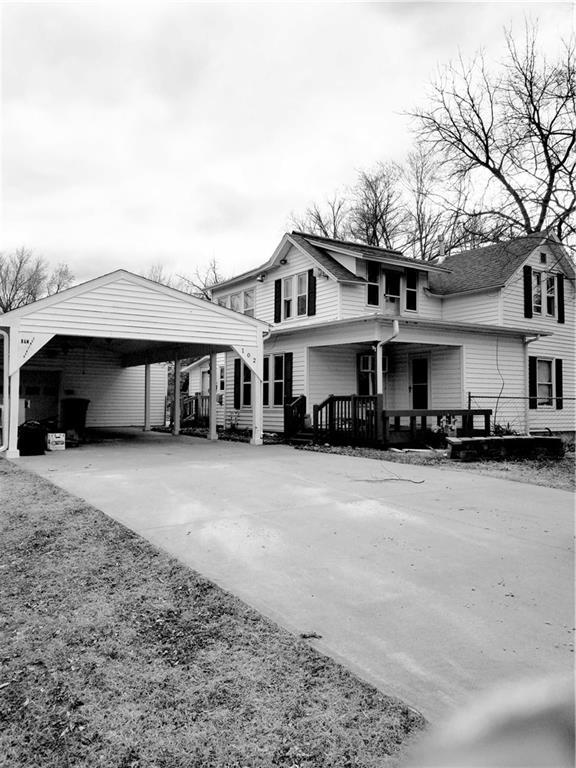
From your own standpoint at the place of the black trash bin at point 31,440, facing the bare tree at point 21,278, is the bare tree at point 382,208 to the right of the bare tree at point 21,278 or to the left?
right

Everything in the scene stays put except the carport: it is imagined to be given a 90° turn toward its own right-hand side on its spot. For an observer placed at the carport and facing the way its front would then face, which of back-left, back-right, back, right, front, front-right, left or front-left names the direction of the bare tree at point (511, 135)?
back

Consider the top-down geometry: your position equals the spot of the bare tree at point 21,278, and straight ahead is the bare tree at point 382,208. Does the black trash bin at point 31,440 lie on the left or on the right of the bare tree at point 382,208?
right

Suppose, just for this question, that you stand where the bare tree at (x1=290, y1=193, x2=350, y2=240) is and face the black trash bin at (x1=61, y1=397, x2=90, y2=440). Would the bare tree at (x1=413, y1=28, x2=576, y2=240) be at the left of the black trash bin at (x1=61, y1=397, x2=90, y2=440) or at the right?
left

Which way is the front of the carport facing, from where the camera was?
facing the viewer

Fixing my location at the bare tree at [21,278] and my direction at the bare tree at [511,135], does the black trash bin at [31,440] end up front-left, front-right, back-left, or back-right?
front-right

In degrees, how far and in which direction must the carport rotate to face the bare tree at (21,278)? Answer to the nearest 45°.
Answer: approximately 180°

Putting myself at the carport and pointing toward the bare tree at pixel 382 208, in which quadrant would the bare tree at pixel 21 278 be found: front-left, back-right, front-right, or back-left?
front-left

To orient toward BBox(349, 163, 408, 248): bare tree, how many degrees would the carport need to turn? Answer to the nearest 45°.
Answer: approximately 135° to its left
